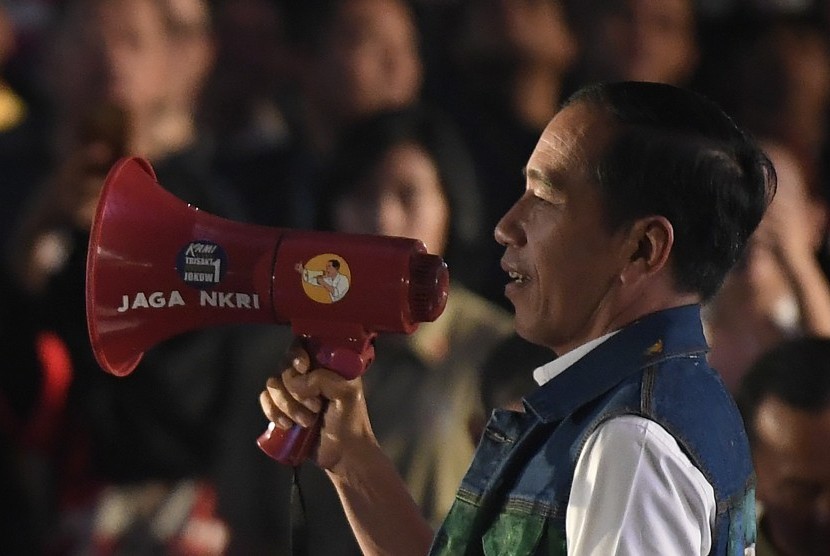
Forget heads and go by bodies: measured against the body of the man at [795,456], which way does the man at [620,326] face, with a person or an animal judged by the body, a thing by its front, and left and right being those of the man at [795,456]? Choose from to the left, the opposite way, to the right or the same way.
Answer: to the right

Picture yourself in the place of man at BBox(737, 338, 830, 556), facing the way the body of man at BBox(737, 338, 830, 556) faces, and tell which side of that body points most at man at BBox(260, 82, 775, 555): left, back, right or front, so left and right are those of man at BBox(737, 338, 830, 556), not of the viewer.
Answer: front

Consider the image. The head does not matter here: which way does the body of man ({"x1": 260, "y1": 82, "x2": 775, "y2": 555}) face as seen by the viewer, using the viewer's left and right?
facing to the left of the viewer

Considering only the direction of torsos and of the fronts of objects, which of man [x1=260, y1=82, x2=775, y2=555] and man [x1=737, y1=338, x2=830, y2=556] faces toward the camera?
man [x1=737, y1=338, x2=830, y2=556]

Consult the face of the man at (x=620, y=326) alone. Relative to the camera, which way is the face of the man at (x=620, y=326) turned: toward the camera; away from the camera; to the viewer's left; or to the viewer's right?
to the viewer's left

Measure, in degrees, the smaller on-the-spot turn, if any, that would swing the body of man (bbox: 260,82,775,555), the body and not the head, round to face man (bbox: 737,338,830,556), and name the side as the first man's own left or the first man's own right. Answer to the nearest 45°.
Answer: approximately 135° to the first man's own right

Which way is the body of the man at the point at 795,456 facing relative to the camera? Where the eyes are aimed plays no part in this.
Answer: toward the camera

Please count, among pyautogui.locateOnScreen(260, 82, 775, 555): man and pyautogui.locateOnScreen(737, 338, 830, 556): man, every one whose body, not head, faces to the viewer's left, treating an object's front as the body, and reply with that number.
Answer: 1

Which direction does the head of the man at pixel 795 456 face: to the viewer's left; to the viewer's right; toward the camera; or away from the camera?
toward the camera
